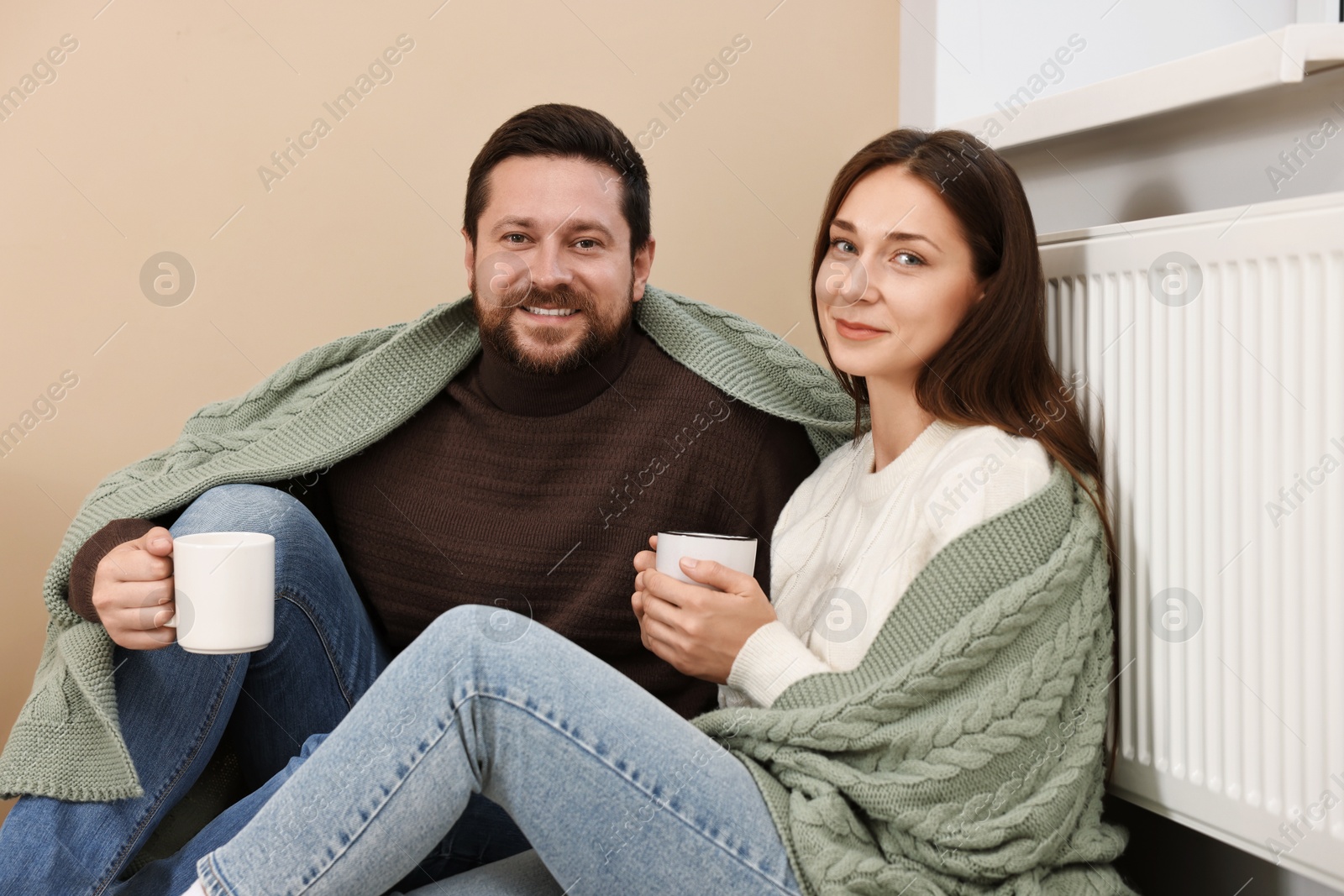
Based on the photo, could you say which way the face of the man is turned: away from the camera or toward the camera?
toward the camera

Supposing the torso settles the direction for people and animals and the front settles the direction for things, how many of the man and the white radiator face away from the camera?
0

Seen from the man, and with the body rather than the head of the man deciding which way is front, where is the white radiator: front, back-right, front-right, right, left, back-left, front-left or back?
left

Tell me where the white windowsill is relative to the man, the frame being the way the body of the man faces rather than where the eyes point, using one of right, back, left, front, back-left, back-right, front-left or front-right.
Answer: left

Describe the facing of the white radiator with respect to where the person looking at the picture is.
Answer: facing the viewer and to the left of the viewer
